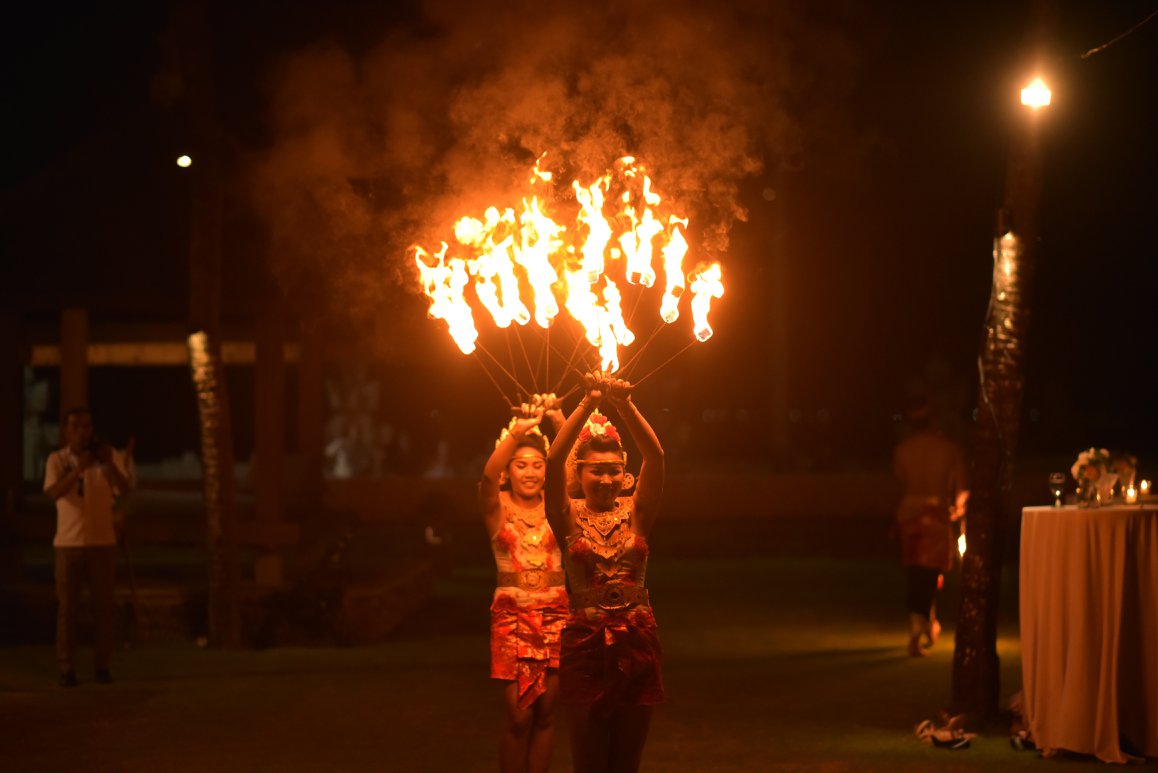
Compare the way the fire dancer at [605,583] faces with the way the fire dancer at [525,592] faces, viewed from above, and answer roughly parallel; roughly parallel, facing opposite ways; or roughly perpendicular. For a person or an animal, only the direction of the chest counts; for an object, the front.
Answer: roughly parallel

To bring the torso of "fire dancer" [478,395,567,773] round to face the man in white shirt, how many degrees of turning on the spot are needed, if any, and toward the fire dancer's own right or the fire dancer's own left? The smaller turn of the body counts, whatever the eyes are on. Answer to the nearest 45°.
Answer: approximately 135° to the fire dancer's own right

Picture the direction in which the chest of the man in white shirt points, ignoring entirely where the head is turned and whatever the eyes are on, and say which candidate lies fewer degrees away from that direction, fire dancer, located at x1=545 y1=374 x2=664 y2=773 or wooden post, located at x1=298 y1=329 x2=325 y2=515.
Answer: the fire dancer

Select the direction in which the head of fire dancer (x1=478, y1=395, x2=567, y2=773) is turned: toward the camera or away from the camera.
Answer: toward the camera

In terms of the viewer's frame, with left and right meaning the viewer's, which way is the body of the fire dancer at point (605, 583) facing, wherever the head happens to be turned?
facing the viewer

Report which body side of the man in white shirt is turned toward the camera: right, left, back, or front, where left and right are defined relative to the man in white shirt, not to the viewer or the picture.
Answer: front

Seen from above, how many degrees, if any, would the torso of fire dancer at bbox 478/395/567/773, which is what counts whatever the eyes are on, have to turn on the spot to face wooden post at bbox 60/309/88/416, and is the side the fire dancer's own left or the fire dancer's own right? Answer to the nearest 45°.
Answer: approximately 135° to the fire dancer's own right

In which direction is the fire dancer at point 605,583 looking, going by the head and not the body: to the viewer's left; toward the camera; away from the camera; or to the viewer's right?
toward the camera

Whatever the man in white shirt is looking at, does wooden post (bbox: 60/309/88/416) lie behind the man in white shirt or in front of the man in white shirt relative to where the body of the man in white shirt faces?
behind

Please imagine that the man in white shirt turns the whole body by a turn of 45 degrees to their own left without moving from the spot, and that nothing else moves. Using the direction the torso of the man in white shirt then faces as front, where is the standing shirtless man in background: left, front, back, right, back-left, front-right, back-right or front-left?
front-left

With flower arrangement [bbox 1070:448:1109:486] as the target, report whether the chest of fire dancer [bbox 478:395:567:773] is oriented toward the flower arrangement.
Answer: no

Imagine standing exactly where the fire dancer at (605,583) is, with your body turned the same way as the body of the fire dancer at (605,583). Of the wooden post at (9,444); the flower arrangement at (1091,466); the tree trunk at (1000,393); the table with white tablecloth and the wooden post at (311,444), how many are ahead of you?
0

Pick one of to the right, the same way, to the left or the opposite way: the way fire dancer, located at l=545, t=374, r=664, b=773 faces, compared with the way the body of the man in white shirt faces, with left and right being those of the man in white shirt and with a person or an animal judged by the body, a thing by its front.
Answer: the same way

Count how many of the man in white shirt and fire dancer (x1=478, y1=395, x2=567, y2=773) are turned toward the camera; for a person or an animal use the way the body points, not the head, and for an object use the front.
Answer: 2

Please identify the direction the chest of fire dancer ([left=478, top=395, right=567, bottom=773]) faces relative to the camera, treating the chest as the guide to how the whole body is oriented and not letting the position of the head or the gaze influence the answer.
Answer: toward the camera

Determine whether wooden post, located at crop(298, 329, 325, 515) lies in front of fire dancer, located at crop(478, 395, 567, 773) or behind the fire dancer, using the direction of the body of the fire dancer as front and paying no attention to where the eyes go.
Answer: behind

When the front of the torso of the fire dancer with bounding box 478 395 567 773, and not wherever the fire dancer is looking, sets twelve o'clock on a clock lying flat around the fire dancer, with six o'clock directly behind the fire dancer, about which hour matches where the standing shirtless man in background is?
The standing shirtless man in background is roughly at 7 o'clock from the fire dancer.

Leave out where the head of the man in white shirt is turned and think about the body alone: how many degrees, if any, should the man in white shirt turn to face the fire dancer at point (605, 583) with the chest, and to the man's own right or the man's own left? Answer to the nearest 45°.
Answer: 0° — they already face them

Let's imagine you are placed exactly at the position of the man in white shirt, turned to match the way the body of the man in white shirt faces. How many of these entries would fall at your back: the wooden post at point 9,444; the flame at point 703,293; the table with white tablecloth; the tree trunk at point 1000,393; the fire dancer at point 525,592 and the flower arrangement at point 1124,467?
1
